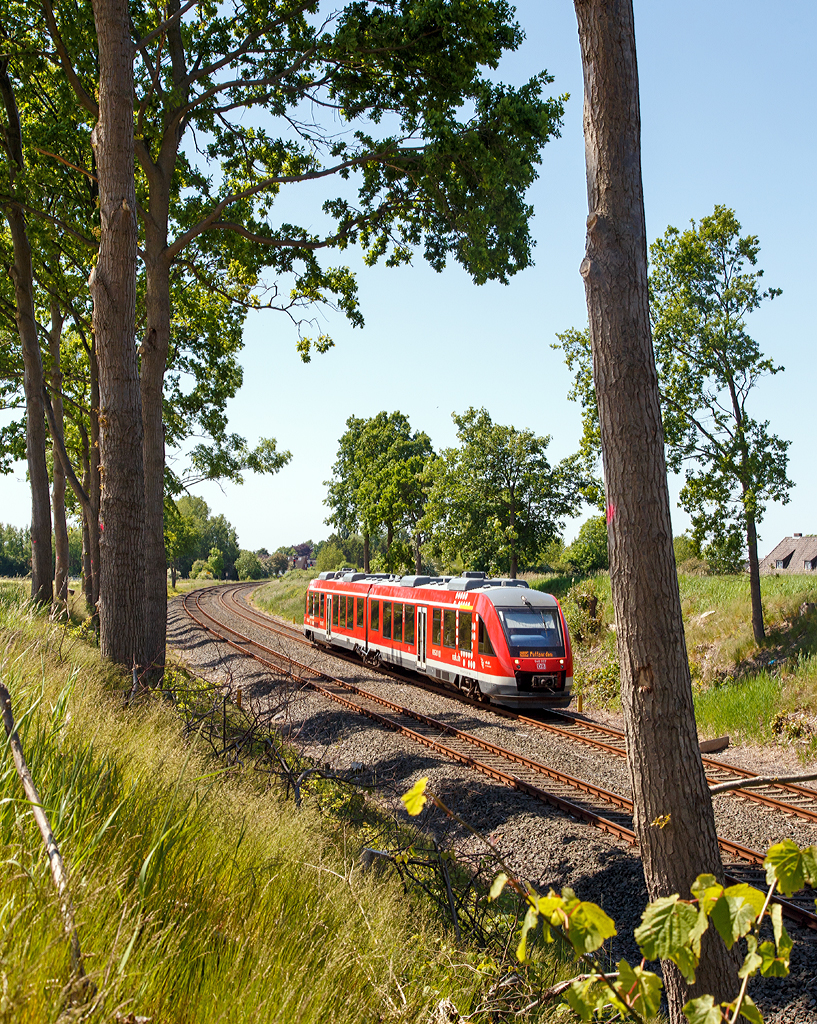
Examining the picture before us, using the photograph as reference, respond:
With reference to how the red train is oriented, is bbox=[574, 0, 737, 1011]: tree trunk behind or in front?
in front

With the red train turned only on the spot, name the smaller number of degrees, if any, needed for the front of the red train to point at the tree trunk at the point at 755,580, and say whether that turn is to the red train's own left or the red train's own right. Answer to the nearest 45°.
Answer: approximately 45° to the red train's own left

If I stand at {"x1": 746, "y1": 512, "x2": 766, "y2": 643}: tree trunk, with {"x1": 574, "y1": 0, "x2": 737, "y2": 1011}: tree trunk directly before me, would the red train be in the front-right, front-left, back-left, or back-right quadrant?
front-right

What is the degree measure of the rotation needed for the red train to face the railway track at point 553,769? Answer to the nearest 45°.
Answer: approximately 45° to its right

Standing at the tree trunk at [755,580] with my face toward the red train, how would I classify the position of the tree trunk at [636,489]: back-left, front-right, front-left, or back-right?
front-left

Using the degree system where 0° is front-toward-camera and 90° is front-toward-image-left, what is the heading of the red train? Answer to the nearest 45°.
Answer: approximately 315°

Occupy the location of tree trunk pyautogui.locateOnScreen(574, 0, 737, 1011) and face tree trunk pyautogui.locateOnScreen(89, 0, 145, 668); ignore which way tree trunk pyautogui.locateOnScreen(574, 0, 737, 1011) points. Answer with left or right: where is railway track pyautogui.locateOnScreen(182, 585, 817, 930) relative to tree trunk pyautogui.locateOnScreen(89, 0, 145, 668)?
right

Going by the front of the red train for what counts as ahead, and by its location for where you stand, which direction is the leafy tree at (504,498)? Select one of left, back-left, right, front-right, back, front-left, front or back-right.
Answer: back-left
